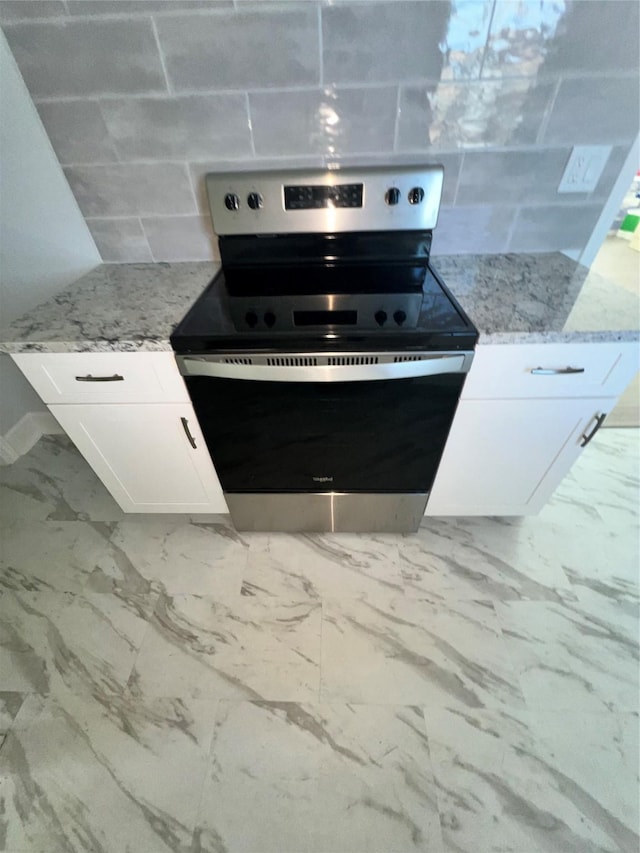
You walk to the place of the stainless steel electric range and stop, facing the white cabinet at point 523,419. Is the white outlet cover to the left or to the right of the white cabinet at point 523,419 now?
left

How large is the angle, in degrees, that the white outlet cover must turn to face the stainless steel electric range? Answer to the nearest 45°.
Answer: approximately 45° to its right

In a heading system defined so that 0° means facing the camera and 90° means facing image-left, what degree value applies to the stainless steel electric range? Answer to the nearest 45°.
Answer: approximately 0°

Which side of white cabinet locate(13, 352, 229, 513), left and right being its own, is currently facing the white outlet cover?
left

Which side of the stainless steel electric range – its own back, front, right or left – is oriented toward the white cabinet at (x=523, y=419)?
left

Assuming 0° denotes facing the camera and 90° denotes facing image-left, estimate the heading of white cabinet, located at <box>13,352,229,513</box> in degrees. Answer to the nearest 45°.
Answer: approximately 0°

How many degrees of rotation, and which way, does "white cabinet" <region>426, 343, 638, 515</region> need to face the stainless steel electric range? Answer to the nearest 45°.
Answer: approximately 90° to its right

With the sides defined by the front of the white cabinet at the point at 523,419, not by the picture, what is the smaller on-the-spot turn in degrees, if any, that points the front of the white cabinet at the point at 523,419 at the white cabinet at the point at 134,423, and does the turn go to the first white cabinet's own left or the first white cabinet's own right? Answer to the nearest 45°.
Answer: approximately 45° to the first white cabinet's own right
